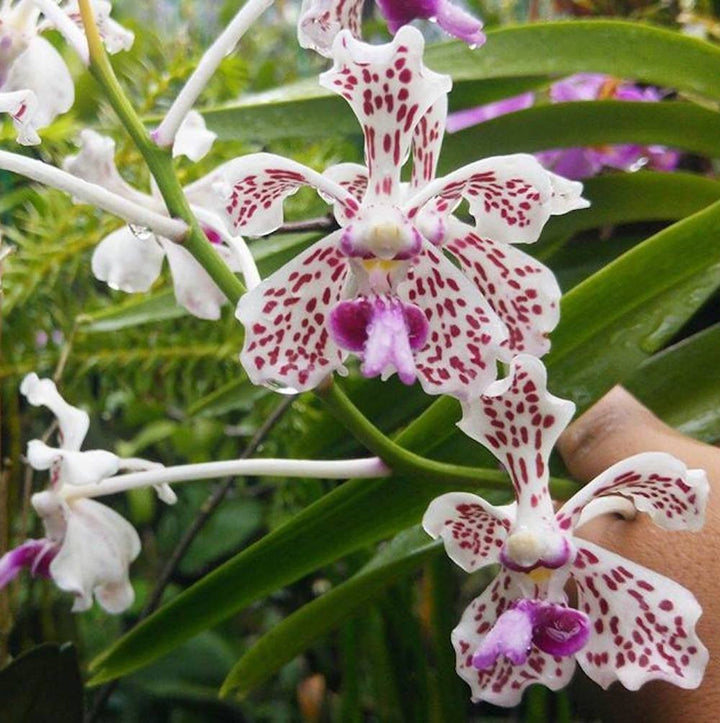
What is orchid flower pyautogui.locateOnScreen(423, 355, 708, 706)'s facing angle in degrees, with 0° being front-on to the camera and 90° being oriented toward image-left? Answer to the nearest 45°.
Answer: approximately 45°

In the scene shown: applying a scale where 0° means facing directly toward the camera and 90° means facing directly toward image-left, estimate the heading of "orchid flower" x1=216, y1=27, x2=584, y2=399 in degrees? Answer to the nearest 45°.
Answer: approximately 0°

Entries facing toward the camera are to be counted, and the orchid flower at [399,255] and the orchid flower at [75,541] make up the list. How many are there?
1

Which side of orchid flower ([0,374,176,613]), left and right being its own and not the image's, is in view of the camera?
left

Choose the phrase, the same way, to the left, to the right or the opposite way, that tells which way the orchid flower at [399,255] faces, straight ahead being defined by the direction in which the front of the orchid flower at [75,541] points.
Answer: to the left
